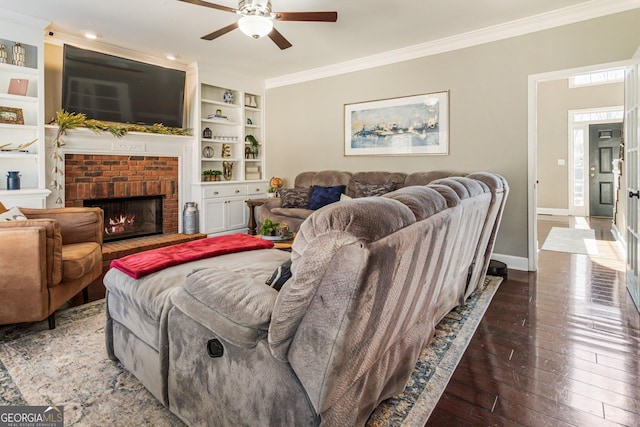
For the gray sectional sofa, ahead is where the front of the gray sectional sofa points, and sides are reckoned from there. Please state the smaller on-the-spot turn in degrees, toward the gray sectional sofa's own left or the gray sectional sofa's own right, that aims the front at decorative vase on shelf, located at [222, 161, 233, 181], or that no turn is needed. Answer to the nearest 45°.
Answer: approximately 45° to the gray sectional sofa's own right

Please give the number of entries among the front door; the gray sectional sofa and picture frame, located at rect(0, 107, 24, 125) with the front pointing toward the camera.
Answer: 2

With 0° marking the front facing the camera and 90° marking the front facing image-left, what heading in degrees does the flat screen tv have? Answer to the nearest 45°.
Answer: approximately 315°

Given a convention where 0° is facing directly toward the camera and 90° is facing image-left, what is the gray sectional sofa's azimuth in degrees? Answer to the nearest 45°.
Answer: approximately 135°

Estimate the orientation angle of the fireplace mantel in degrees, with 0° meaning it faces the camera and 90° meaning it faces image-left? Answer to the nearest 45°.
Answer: approximately 315°

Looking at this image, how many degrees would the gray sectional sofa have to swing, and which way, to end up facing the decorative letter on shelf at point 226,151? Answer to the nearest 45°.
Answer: approximately 45° to its right

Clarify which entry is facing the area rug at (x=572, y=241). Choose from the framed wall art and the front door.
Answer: the front door

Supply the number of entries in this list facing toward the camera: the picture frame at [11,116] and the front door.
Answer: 2
